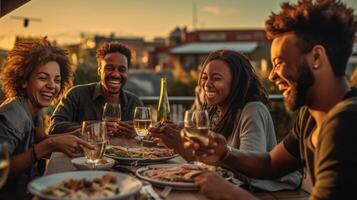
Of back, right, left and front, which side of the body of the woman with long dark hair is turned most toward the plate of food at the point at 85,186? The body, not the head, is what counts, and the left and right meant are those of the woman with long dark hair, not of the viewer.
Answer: front

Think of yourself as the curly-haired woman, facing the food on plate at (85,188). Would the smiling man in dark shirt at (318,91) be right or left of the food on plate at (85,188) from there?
left

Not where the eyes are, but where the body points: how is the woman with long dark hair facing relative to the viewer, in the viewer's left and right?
facing the viewer and to the left of the viewer

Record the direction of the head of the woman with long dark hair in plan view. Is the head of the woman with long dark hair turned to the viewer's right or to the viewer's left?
to the viewer's left

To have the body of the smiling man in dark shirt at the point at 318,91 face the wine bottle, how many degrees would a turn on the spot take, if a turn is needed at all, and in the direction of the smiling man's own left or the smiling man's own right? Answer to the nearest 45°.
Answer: approximately 45° to the smiling man's own right

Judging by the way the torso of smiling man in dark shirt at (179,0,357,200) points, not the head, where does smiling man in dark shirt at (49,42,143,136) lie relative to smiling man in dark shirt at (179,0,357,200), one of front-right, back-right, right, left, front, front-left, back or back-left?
front-right

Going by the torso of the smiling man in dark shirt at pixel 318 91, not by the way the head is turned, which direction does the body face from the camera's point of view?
to the viewer's left

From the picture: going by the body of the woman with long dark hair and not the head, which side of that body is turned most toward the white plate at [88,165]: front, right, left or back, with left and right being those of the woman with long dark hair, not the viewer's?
front

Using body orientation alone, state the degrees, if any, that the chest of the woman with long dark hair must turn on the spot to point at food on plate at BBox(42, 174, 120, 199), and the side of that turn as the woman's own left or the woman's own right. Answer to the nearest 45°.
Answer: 0° — they already face it

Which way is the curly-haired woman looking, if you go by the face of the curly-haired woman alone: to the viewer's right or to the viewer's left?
to the viewer's right

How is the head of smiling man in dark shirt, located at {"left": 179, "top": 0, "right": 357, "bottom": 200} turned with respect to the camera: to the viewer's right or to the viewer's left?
to the viewer's left

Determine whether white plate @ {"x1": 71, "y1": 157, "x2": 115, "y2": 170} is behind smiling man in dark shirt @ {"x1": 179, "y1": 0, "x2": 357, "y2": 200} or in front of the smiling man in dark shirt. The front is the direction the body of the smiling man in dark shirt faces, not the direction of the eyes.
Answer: in front

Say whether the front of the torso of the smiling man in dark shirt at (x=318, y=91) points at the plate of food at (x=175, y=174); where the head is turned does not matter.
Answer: yes

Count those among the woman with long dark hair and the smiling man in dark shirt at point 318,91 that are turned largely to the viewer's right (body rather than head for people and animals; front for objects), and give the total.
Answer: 0
